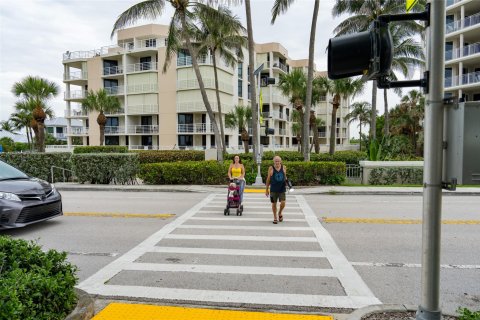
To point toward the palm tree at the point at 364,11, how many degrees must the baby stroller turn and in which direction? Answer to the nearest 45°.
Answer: approximately 135° to its left

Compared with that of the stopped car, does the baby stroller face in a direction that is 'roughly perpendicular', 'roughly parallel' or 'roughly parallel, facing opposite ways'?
roughly perpendicular

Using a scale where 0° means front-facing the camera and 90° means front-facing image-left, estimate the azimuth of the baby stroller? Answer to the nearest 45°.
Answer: approximately 0°

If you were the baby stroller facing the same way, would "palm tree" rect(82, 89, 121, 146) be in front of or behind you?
behind

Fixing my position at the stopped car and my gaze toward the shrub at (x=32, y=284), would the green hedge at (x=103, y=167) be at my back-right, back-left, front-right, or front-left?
back-left

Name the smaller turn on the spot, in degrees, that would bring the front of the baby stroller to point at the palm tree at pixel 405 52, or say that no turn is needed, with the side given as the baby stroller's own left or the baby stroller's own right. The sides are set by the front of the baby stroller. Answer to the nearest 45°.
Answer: approximately 135° to the baby stroller's own left

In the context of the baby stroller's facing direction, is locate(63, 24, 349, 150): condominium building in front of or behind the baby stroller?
behind

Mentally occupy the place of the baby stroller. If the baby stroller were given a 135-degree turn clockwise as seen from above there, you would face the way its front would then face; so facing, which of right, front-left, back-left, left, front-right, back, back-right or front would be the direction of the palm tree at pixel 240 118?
front-right

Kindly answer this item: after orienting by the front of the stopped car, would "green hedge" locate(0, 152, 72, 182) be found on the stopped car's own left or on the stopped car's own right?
on the stopped car's own left

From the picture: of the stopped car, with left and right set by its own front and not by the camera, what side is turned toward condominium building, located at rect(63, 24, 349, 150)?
left
